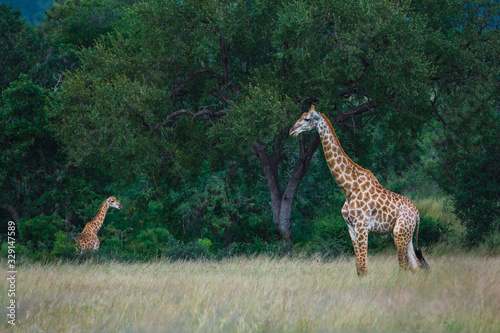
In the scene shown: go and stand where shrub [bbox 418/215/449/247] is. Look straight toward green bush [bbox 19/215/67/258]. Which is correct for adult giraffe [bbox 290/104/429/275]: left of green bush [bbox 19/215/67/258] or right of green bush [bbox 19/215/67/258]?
left

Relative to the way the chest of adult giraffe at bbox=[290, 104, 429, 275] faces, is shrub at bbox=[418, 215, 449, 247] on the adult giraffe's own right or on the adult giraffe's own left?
on the adult giraffe's own right

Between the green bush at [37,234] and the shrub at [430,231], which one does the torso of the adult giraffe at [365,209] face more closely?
the green bush

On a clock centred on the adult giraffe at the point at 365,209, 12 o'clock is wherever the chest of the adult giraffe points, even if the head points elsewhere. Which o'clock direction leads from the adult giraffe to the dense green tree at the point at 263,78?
The dense green tree is roughly at 2 o'clock from the adult giraffe.

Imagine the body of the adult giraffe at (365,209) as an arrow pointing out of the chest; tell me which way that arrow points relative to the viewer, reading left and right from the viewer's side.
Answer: facing to the left of the viewer
